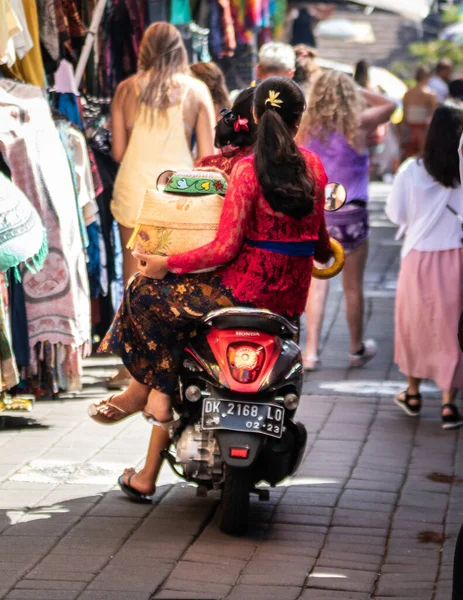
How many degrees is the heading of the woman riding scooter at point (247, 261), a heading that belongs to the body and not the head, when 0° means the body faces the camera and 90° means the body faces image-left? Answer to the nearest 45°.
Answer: approximately 135°

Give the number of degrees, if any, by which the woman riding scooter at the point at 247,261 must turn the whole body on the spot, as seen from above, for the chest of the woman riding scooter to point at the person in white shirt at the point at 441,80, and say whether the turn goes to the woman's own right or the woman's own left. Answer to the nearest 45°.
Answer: approximately 45° to the woman's own right

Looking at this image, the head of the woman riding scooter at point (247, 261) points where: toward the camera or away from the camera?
away from the camera

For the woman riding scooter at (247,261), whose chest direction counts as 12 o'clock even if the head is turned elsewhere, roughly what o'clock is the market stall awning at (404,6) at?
The market stall awning is roughly at 2 o'clock from the woman riding scooter.

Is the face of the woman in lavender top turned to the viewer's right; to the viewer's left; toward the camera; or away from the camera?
away from the camera

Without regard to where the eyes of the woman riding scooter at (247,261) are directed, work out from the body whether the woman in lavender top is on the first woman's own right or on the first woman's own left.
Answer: on the first woman's own right

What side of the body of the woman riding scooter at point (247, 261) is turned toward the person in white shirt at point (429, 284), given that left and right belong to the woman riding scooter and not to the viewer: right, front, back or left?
right
